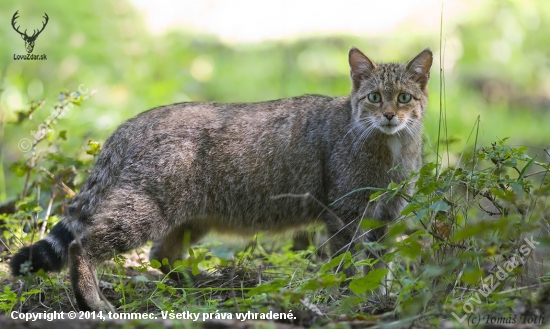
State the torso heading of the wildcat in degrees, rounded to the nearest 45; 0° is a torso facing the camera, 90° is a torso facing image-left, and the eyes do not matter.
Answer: approximately 270°
